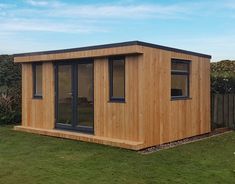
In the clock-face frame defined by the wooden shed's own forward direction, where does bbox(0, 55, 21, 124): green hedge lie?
The green hedge is roughly at 3 o'clock from the wooden shed.

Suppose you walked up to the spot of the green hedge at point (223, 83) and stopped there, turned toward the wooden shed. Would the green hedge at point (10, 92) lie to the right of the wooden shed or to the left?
right

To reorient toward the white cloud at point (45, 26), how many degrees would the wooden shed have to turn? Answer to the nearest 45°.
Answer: approximately 90° to its right

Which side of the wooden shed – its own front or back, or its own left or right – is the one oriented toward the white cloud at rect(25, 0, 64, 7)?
right

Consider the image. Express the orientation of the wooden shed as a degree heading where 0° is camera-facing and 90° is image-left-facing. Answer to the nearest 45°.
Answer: approximately 45°

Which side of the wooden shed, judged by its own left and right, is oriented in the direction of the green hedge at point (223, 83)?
back

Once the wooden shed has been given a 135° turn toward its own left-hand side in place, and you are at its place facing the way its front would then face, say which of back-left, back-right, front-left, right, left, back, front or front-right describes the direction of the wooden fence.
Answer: front-left
